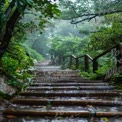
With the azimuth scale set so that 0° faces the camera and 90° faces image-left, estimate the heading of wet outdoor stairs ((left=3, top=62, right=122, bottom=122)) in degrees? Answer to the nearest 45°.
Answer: approximately 0°
